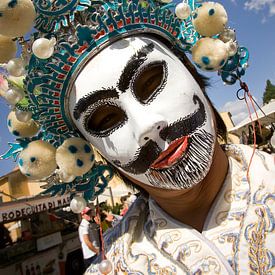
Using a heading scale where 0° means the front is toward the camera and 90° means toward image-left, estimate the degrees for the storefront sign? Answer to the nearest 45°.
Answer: approximately 315°

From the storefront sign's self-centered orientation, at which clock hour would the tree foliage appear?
The tree foliage is roughly at 9 o'clock from the storefront sign.
